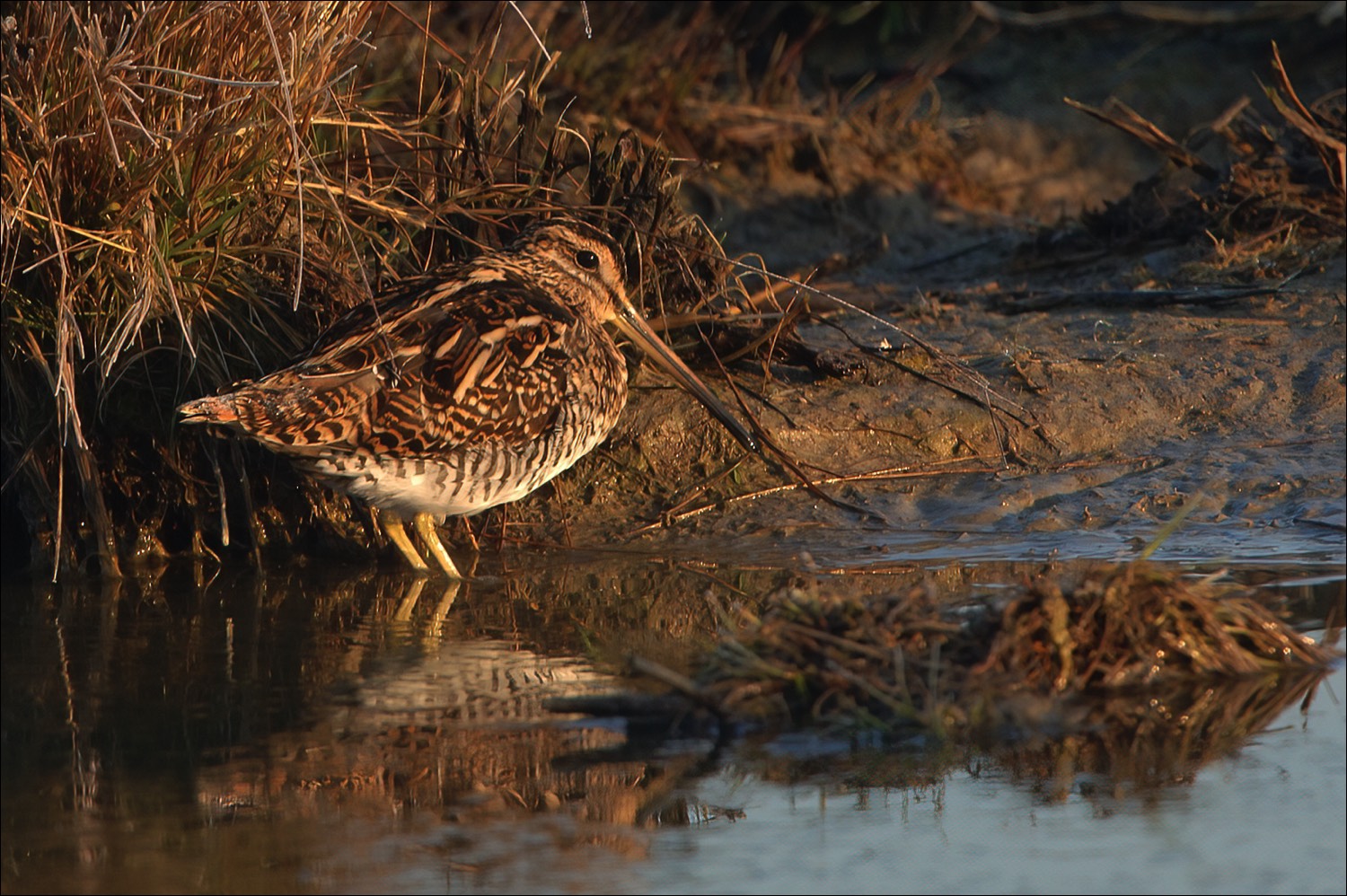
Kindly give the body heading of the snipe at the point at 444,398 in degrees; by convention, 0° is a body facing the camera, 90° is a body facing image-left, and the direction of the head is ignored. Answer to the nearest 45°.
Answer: approximately 270°

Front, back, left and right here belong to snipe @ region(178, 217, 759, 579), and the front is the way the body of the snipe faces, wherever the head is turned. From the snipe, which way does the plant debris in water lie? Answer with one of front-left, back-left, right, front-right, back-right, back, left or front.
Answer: front-right
